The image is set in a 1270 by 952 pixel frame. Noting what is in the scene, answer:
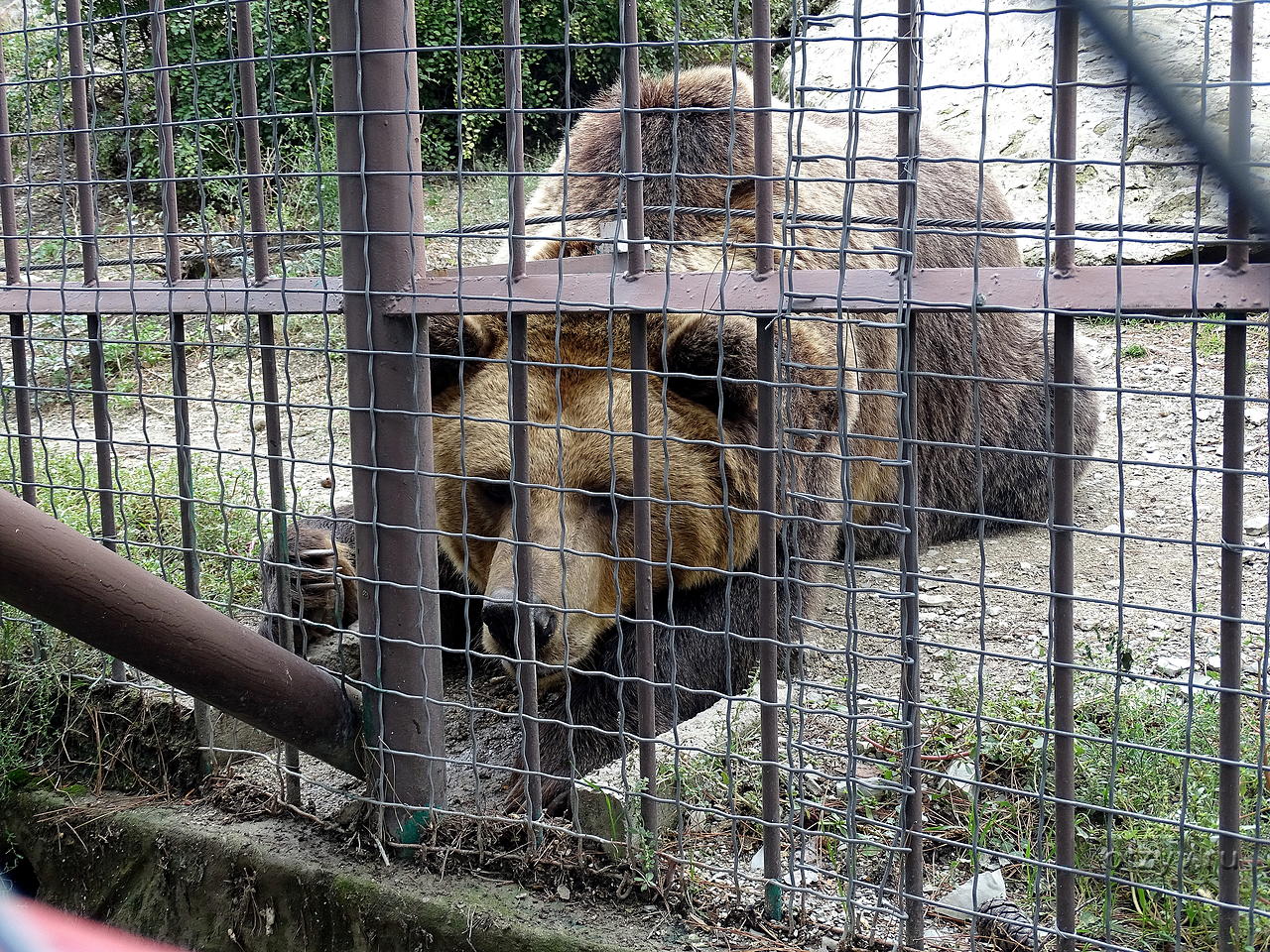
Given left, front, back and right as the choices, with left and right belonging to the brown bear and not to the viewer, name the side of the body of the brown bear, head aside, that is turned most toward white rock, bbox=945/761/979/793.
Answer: left

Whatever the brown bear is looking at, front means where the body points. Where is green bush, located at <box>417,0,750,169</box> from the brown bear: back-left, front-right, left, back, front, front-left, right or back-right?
back-right

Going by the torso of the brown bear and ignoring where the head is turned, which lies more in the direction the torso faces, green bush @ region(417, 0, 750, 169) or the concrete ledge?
the concrete ledge

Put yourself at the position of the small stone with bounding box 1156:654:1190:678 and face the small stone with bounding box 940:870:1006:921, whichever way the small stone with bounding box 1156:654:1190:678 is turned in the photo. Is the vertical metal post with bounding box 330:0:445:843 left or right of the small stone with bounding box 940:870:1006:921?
right

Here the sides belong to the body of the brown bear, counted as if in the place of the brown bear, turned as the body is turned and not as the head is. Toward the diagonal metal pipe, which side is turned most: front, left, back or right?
front

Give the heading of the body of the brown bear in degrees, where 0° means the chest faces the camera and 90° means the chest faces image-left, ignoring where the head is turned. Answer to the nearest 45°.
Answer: approximately 45°

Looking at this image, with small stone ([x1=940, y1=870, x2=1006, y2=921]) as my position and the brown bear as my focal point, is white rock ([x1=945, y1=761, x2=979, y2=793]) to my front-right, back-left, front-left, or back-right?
front-right

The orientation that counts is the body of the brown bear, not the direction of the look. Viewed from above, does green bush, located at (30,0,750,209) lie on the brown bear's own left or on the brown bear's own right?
on the brown bear's own right

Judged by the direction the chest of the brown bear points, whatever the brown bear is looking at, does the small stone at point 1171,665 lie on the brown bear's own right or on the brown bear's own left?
on the brown bear's own left
